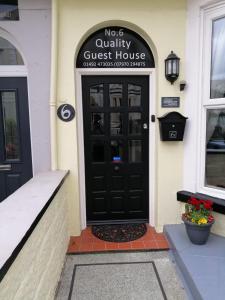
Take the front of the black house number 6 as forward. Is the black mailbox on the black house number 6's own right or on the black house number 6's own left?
on the black house number 6's own left

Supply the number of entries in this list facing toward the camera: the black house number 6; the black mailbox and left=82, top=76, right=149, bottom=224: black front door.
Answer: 3

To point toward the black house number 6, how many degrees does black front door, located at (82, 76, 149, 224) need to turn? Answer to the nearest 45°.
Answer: approximately 45° to its right

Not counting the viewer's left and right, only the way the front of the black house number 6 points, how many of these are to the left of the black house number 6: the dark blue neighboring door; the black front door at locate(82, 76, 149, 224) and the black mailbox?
2

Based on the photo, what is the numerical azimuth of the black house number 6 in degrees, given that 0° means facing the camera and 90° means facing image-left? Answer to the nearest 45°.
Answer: approximately 0°

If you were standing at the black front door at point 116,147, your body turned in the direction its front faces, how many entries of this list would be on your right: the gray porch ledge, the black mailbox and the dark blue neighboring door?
1

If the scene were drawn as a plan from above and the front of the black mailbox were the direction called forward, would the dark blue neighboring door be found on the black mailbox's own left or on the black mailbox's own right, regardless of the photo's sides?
on the black mailbox's own right

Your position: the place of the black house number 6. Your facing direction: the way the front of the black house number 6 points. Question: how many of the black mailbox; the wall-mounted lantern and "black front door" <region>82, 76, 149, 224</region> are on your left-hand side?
3

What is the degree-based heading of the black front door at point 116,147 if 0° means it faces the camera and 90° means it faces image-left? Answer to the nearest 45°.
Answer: approximately 0°

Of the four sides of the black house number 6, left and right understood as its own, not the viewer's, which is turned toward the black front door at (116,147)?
left

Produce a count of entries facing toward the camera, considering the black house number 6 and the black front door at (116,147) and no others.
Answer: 2

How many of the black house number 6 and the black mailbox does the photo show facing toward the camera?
2

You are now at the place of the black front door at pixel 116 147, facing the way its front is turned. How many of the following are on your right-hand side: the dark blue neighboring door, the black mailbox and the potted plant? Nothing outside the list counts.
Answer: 1
